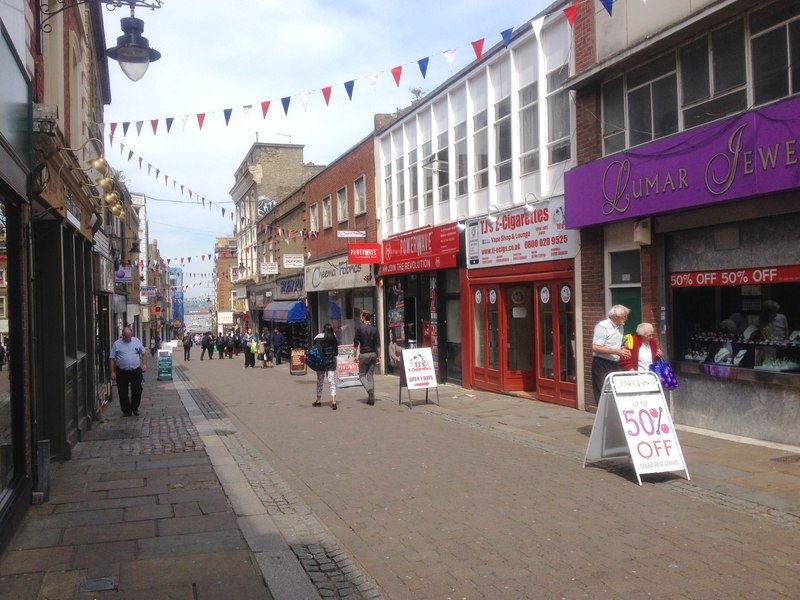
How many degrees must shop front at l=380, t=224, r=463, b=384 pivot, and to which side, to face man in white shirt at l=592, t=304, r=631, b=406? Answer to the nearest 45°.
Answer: approximately 45° to its left

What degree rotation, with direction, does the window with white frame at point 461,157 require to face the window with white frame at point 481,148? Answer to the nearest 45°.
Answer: approximately 90° to its left

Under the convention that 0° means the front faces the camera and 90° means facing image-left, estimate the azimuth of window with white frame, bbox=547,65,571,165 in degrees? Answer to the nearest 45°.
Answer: approximately 45°

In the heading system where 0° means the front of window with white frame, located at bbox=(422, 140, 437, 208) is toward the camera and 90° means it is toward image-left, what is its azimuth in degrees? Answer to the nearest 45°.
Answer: approximately 45°

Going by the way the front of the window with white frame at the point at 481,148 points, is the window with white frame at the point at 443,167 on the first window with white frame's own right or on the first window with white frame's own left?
on the first window with white frame's own right

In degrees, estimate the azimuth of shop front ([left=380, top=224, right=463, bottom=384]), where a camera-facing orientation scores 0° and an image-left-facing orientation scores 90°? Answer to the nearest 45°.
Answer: approximately 45°

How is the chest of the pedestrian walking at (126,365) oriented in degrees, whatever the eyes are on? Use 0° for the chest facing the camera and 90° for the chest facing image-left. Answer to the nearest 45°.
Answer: approximately 0°

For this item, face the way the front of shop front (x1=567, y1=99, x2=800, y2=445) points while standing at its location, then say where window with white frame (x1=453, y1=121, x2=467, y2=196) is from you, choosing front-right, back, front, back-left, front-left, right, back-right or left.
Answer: right

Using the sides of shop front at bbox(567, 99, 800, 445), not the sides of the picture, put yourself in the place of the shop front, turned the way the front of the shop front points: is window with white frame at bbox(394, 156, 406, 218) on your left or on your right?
on your right

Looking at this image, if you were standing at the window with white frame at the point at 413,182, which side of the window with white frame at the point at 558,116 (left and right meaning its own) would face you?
right

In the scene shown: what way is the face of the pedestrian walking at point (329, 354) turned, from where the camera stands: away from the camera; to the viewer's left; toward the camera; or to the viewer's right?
away from the camera

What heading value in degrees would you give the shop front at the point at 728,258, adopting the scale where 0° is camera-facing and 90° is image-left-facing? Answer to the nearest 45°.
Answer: approximately 45°

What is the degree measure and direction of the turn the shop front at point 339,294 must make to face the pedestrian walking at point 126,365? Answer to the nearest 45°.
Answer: approximately 45° to its left
